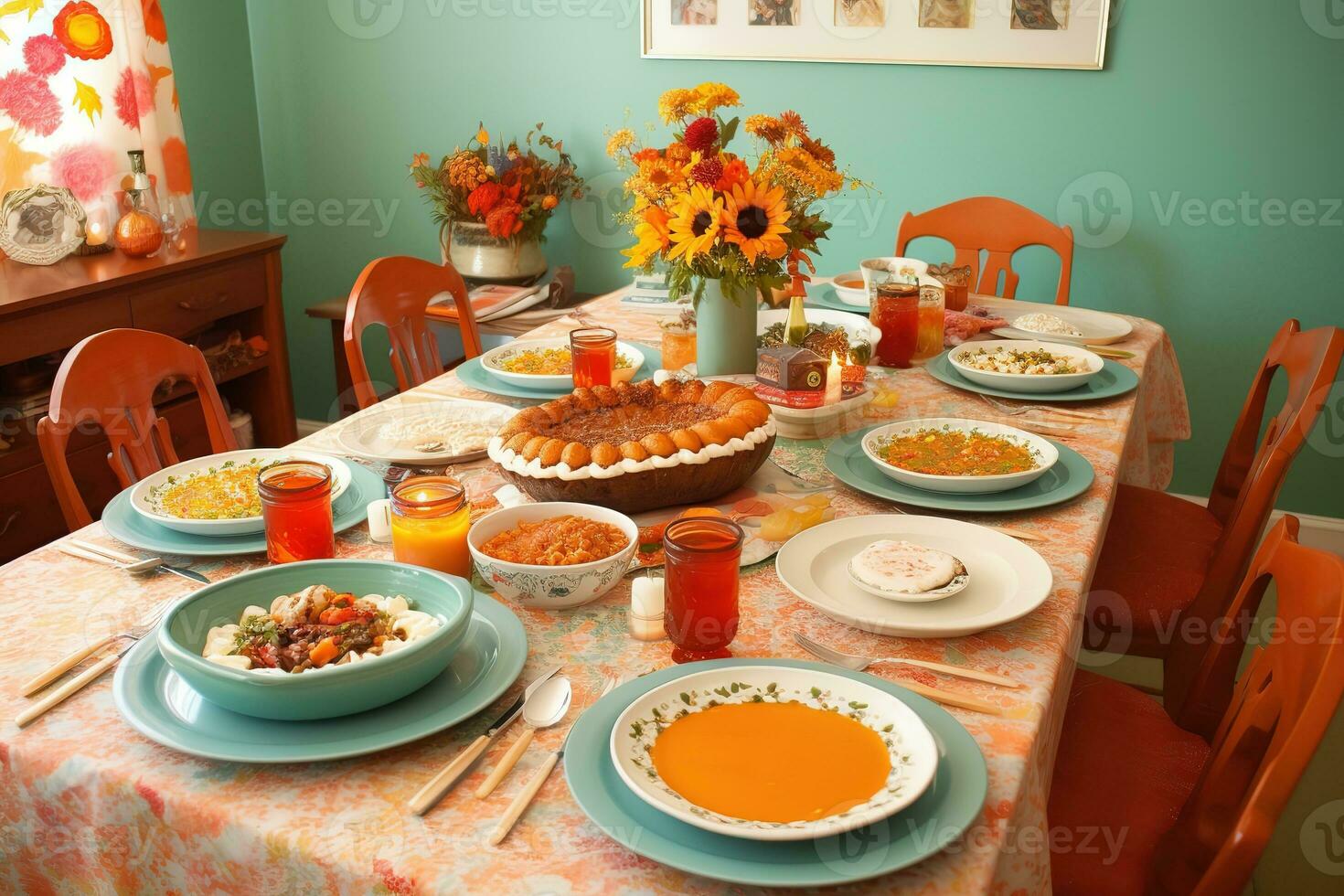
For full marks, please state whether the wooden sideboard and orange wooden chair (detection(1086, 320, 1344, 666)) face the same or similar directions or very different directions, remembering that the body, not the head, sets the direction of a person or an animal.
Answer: very different directions

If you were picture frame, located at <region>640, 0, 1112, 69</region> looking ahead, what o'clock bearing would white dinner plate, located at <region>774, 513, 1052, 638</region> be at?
The white dinner plate is roughly at 12 o'clock from the picture frame.

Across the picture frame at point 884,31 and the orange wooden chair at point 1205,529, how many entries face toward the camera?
1

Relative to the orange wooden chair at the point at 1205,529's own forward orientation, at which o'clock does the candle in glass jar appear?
The candle in glass jar is roughly at 10 o'clock from the orange wooden chair.

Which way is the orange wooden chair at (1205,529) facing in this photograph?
to the viewer's left

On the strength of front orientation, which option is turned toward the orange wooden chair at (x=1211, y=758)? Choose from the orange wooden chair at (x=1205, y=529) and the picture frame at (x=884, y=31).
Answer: the picture frame

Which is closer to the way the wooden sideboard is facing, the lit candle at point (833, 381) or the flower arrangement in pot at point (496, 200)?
the lit candle

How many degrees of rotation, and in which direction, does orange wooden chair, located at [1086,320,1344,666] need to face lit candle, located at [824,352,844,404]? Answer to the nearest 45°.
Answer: approximately 45° to its left

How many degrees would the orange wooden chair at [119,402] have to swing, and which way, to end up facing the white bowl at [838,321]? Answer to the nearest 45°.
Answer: approximately 45° to its left

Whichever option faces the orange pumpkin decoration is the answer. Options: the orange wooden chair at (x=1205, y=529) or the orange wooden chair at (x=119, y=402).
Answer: the orange wooden chair at (x=1205, y=529)

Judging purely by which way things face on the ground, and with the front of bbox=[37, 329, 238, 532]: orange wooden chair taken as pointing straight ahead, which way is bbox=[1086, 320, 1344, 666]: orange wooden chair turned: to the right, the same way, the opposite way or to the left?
the opposite way

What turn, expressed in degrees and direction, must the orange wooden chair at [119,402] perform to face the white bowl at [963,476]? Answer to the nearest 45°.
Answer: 0° — it already faces it

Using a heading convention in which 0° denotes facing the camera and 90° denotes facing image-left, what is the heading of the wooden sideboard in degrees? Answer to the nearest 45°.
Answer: approximately 315°

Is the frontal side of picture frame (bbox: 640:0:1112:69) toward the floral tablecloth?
yes
